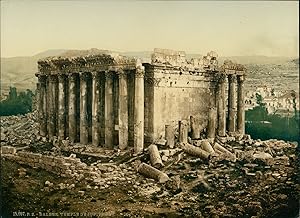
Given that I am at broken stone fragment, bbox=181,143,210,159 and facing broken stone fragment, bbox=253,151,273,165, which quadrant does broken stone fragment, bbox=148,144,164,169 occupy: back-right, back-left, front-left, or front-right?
back-right
